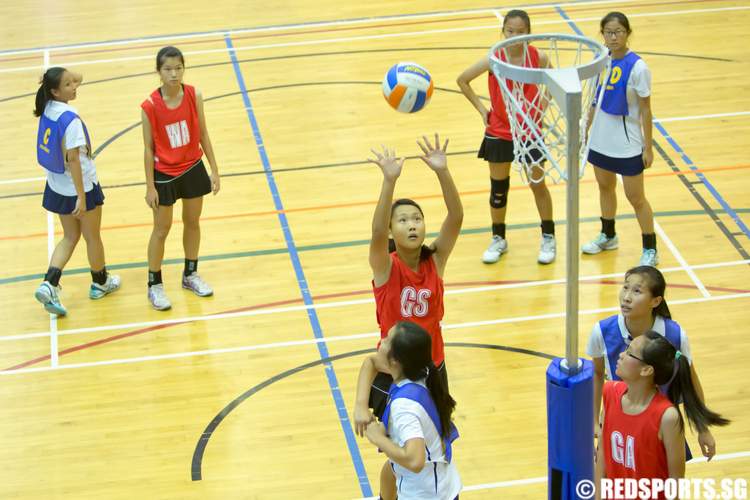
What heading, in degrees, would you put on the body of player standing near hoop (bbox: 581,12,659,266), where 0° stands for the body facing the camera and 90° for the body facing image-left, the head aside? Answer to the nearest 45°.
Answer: approximately 45°

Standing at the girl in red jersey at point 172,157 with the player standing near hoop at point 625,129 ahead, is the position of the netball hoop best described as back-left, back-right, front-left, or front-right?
front-right

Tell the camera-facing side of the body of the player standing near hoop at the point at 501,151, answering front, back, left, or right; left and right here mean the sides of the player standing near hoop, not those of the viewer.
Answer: front

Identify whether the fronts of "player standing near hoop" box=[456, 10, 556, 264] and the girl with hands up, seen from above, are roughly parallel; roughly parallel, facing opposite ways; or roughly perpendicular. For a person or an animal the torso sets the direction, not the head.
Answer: roughly parallel

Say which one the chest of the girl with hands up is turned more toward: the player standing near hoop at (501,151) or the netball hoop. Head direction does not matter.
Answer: the netball hoop

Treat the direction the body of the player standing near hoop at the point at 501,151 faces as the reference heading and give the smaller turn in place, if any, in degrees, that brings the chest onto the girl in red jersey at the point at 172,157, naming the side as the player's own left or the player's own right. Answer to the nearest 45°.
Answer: approximately 90° to the player's own right

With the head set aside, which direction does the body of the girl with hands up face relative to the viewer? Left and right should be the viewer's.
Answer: facing the viewer

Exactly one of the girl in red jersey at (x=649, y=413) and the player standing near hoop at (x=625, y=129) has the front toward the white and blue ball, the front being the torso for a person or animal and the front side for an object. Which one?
the player standing near hoop

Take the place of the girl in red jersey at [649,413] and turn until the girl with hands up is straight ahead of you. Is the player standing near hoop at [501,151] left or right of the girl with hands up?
right

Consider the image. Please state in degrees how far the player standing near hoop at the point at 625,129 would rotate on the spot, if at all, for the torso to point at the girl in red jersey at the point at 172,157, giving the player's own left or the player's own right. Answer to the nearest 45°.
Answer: approximately 45° to the player's own right

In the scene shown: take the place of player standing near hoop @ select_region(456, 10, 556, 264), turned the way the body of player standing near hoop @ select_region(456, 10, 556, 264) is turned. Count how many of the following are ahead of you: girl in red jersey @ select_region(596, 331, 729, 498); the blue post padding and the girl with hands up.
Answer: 3
